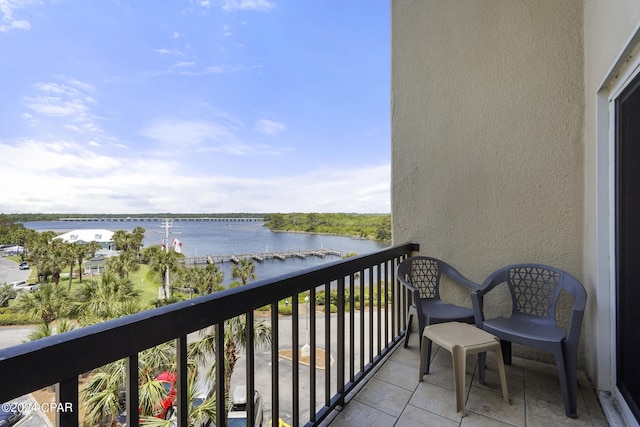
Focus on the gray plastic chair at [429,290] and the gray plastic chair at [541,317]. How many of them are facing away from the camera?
0

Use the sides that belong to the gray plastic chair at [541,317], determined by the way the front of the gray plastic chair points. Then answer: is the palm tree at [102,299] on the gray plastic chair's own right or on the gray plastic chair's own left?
on the gray plastic chair's own right

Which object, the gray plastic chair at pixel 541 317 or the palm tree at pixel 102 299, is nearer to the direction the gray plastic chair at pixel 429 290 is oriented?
the gray plastic chair

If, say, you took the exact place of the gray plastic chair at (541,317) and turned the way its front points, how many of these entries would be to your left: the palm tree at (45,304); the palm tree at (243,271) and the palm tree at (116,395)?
0

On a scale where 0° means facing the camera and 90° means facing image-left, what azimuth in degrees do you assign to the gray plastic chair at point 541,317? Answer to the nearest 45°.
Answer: approximately 45°

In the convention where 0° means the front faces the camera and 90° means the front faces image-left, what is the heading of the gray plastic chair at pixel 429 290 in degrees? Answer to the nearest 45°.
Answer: approximately 315°

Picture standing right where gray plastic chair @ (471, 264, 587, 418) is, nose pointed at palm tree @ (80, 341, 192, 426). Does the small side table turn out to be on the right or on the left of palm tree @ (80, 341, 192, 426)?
left

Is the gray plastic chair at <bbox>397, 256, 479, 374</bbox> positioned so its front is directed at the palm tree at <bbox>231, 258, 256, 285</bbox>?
no

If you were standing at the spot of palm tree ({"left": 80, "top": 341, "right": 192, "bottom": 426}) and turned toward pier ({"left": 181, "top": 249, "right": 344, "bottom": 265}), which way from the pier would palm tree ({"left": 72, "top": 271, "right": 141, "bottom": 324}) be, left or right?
left

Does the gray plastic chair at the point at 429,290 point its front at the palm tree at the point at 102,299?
no

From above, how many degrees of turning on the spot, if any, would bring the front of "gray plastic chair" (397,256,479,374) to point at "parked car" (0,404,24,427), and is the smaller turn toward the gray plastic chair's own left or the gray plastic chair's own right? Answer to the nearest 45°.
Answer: approximately 90° to the gray plastic chair's own right

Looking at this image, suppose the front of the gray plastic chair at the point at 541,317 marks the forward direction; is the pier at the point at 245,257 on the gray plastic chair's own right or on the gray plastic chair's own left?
on the gray plastic chair's own right
